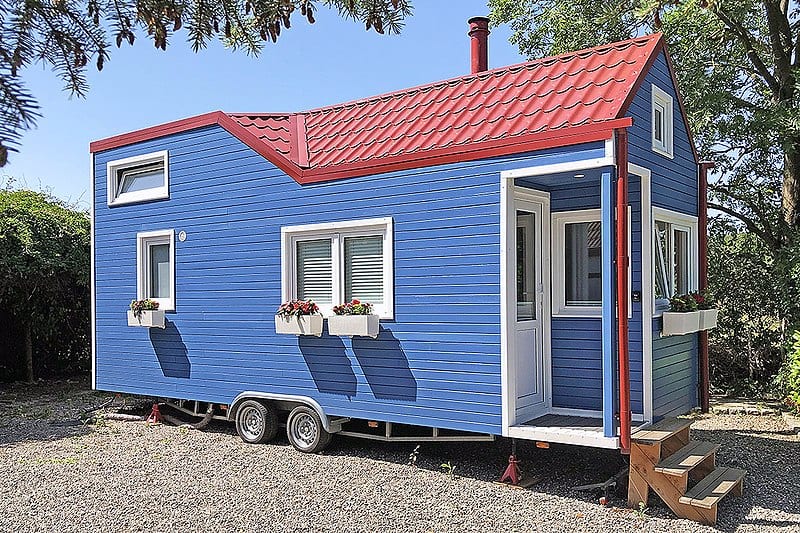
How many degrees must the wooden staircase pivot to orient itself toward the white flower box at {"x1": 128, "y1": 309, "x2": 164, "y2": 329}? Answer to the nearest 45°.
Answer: approximately 135° to its right

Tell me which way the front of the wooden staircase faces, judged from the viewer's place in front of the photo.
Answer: facing the viewer and to the right of the viewer

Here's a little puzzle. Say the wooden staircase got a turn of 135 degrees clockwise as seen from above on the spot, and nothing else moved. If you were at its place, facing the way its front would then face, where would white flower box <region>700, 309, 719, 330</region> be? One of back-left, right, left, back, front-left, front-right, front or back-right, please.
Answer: right

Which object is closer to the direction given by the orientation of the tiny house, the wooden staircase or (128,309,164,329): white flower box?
the wooden staircase

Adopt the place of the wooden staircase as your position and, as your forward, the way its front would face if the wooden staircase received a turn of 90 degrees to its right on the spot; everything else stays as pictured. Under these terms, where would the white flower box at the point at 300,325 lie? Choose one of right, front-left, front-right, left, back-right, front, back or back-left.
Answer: front-right

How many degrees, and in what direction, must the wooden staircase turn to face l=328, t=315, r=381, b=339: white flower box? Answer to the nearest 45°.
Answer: approximately 135° to its right

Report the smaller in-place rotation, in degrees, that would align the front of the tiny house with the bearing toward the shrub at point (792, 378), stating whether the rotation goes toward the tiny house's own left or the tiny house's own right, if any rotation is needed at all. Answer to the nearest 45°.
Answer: approximately 90° to the tiny house's own left
